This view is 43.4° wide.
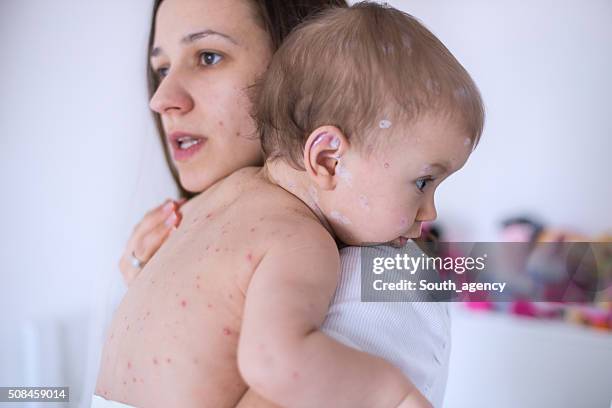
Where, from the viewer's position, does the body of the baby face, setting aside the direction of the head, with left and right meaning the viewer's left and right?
facing away from the viewer and to the right of the viewer

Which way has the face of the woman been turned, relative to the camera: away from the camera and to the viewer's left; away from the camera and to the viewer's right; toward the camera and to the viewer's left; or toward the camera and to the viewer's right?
toward the camera and to the viewer's left

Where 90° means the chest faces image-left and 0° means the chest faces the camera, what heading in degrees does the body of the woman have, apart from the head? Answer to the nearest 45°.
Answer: approximately 45°

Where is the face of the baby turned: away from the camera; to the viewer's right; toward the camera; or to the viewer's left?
to the viewer's right
